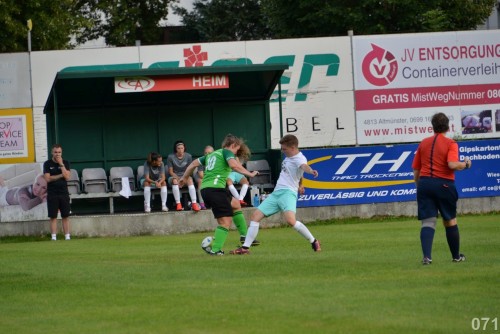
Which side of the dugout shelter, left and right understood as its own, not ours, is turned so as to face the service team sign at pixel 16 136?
right

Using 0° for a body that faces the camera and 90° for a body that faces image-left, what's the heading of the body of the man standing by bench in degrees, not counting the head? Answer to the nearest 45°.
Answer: approximately 0°

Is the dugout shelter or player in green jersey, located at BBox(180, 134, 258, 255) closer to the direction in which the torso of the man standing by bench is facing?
the player in green jersey

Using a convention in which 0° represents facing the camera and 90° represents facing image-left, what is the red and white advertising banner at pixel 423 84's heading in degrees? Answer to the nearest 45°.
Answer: approximately 0°

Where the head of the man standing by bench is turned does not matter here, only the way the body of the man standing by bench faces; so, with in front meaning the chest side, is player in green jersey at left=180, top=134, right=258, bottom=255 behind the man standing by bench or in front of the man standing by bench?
in front
